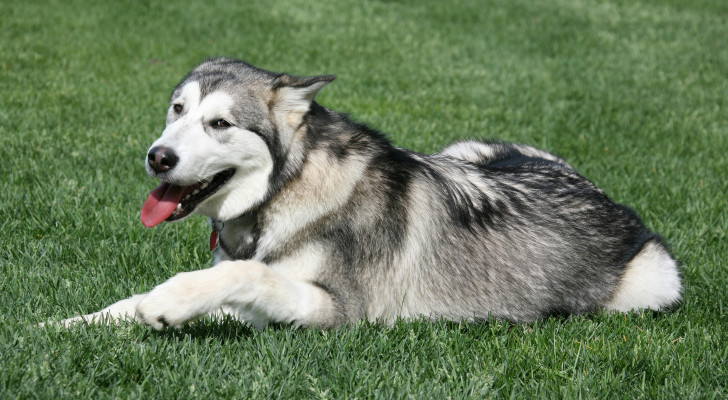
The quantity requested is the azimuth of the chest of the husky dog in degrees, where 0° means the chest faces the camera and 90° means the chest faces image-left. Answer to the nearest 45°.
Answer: approximately 90°
